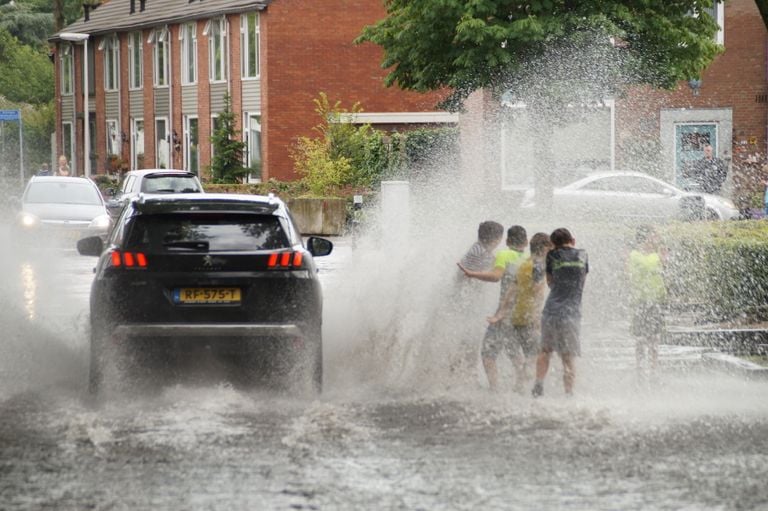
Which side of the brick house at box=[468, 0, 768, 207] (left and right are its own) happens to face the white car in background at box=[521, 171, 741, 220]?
front

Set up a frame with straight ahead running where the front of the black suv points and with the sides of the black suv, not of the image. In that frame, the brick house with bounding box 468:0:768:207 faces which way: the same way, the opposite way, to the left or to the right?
the opposite way

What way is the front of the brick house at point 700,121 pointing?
toward the camera

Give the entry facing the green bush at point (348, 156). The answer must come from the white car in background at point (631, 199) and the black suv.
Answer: the black suv

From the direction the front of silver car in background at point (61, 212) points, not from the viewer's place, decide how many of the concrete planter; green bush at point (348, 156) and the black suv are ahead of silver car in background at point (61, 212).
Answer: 1

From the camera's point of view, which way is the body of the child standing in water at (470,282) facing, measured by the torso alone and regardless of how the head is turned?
to the viewer's right

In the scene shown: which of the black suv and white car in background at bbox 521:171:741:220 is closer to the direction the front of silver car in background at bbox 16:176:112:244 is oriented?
the black suv

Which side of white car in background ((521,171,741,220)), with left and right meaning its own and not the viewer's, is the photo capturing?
right

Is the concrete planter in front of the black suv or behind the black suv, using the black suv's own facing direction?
in front

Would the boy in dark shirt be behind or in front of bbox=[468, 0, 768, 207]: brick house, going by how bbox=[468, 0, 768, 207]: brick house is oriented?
in front

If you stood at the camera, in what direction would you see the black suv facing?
facing away from the viewer

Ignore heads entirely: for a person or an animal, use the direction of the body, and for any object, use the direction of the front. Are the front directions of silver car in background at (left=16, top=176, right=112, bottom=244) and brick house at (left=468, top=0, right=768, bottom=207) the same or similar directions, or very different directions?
same or similar directions

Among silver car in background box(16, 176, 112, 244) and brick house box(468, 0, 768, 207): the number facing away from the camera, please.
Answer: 0

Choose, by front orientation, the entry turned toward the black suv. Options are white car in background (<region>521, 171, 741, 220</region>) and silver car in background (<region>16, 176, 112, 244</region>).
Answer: silver car in background (<region>16, 176, 112, 244</region>)

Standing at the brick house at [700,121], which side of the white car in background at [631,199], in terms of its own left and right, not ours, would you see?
left

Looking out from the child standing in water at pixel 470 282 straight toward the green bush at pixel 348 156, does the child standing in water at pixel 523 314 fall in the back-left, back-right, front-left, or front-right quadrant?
back-right
